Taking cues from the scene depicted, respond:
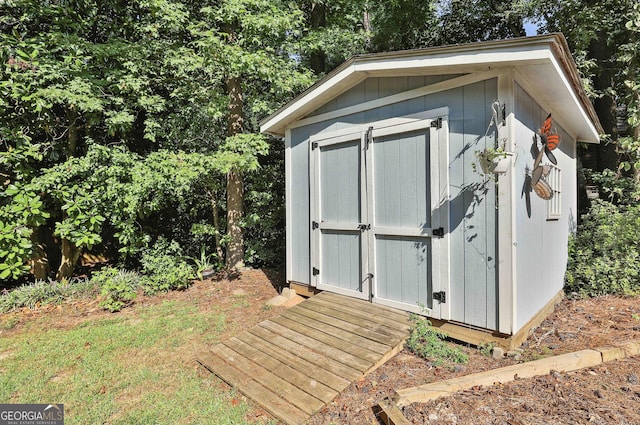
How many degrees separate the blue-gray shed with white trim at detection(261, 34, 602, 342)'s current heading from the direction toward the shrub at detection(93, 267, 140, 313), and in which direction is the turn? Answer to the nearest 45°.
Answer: approximately 45° to its right

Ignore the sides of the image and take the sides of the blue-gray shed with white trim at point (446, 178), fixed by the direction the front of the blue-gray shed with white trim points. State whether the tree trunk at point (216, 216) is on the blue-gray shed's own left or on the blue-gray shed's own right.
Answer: on the blue-gray shed's own right

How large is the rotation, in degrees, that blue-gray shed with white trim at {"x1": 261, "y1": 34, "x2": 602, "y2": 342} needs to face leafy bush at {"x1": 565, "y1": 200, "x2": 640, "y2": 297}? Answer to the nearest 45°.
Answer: approximately 180°

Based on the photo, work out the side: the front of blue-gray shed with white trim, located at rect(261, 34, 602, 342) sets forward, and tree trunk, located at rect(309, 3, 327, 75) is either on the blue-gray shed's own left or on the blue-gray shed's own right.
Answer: on the blue-gray shed's own right

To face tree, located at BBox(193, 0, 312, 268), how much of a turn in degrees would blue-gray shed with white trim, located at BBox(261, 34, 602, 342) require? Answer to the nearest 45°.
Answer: approximately 90° to its right
